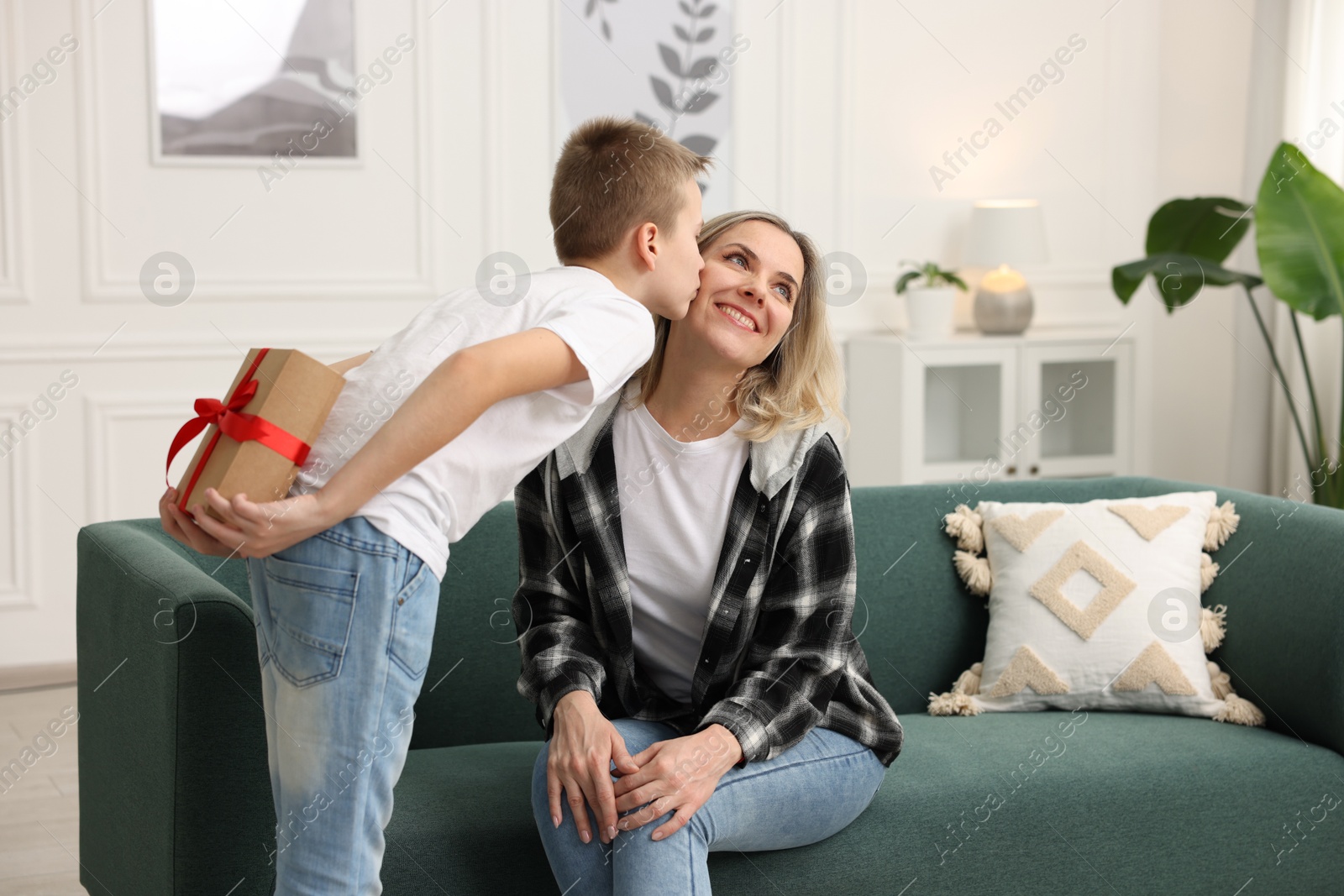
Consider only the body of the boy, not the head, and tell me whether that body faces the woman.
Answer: yes

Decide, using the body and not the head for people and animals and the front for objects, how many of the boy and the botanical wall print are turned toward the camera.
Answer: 1

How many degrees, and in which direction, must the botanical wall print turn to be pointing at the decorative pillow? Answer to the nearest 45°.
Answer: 0° — it already faces it

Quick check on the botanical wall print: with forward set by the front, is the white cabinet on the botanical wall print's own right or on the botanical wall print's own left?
on the botanical wall print's own left

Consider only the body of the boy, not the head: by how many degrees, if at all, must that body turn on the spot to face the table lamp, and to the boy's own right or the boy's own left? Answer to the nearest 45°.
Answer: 0° — they already face it

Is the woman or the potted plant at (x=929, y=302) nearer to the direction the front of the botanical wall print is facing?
the woman

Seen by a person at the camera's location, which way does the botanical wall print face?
facing the viewer

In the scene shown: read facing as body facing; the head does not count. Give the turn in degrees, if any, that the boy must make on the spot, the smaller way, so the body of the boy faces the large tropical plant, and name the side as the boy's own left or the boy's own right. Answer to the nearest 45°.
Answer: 0° — they already face it

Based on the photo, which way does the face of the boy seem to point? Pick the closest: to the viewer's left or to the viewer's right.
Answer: to the viewer's right

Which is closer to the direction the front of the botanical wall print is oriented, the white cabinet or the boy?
the boy

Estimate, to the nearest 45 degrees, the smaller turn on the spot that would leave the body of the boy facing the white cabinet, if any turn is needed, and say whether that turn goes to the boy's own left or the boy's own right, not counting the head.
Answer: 0° — they already face it

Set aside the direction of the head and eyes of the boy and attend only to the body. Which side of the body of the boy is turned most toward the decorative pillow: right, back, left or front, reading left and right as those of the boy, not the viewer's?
front

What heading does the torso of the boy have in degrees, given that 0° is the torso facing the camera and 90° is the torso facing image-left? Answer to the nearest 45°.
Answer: approximately 225°
